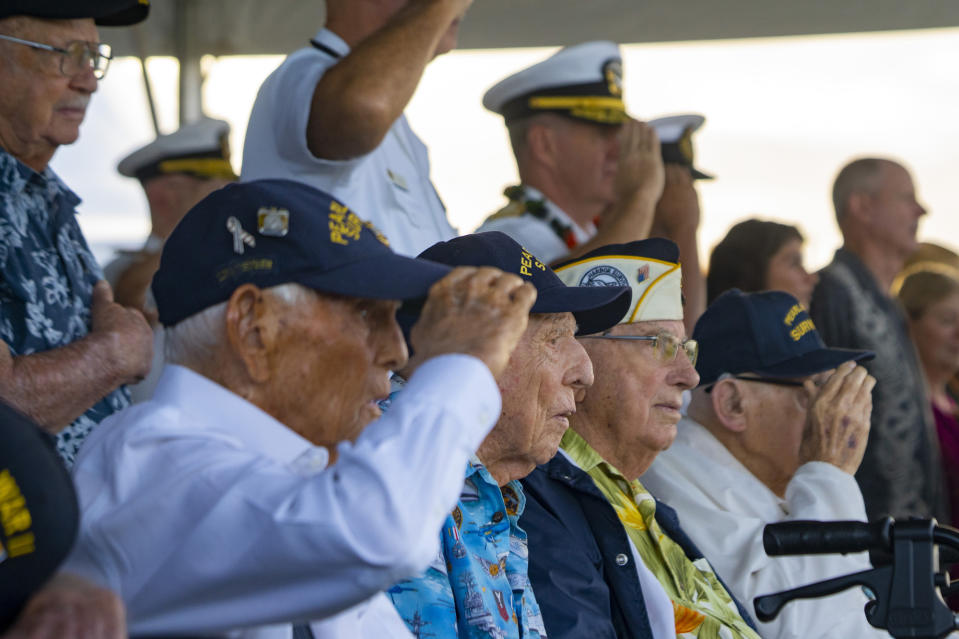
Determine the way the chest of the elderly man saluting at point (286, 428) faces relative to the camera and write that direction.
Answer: to the viewer's right

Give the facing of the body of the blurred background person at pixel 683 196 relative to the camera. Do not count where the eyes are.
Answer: to the viewer's right

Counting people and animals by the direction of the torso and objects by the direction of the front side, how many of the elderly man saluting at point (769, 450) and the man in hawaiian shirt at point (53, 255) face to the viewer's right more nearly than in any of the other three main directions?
2

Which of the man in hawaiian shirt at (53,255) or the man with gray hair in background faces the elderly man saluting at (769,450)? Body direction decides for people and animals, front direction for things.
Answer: the man in hawaiian shirt

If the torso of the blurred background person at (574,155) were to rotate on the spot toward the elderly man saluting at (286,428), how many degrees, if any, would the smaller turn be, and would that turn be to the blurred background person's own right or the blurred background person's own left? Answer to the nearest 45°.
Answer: approximately 90° to the blurred background person's own right

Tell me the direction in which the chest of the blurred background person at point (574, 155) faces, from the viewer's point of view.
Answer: to the viewer's right

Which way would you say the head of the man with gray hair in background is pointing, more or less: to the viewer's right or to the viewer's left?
to the viewer's right

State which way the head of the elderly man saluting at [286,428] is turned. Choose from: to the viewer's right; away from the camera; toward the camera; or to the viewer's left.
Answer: to the viewer's right

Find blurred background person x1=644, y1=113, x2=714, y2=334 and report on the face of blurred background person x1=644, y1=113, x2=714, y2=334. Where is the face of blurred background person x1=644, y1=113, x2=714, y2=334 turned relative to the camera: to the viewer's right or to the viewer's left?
to the viewer's right
